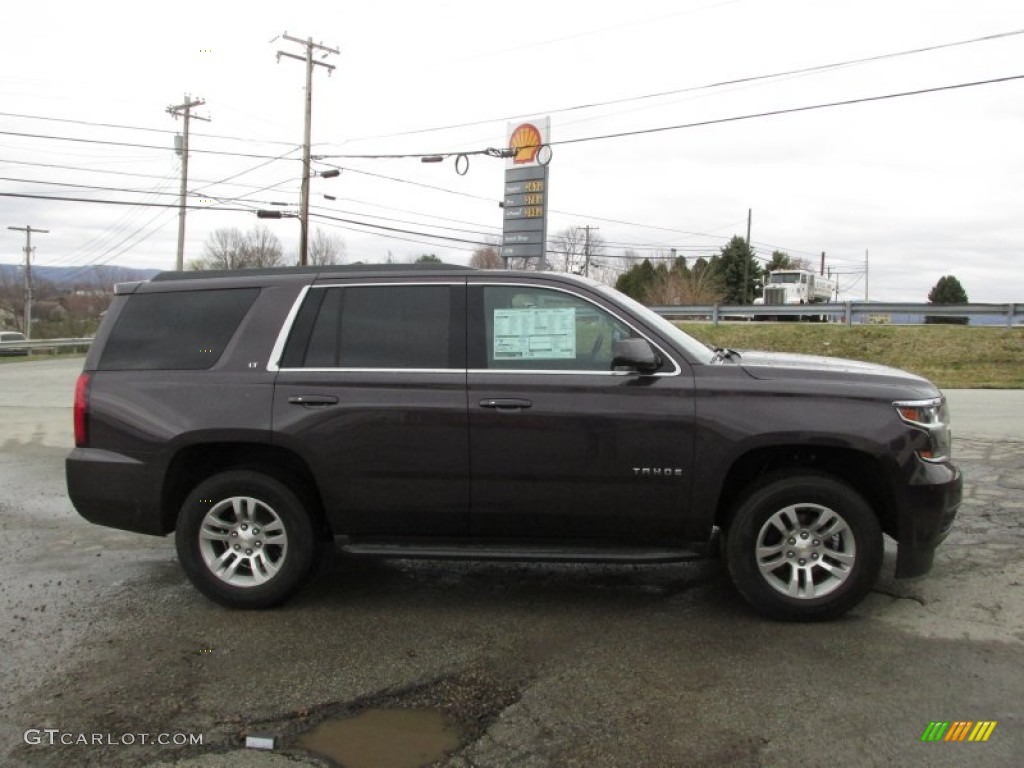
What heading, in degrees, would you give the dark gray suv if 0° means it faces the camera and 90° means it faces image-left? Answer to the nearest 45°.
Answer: approximately 270°

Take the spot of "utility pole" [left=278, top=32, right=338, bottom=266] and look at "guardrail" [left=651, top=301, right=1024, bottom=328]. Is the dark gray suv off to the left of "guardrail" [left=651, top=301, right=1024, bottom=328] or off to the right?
right

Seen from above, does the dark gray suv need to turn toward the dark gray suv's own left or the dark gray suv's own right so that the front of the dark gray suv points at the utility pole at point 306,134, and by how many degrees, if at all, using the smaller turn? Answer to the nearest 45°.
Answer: approximately 90° to the dark gray suv's own left

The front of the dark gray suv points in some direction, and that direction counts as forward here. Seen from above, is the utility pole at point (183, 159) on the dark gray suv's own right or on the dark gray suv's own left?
on the dark gray suv's own left

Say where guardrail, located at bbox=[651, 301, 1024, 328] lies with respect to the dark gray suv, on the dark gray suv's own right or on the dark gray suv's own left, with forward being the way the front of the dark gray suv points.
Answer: on the dark gray suv's own left
